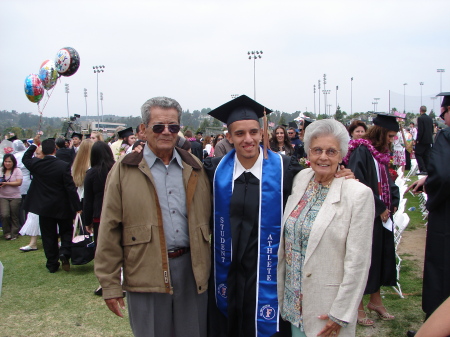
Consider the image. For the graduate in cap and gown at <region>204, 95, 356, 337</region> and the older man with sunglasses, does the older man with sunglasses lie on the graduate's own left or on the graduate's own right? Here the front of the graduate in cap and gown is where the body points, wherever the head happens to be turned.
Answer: on the graduate's own right

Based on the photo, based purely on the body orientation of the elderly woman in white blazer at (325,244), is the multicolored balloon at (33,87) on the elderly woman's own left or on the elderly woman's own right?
on the elderly woman's own right

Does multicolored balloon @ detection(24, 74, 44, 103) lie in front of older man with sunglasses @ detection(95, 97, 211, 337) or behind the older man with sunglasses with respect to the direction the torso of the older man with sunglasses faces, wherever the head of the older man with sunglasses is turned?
behind

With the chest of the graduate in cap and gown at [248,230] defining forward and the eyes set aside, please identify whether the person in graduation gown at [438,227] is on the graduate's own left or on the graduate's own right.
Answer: on the graduate's own left

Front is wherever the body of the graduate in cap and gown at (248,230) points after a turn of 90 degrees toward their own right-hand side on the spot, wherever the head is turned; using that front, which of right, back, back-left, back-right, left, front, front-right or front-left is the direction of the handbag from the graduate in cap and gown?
front-right

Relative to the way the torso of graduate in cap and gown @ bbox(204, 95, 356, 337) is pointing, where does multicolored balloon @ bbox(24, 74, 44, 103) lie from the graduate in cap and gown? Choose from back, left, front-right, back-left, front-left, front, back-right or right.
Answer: back-right

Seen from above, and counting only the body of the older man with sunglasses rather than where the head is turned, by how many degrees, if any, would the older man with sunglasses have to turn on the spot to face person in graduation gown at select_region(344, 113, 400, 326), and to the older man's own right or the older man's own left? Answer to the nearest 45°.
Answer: approximately 90° to the older man's own left

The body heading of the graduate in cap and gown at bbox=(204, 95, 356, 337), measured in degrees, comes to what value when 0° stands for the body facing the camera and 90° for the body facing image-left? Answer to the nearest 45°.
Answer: approximately 0°

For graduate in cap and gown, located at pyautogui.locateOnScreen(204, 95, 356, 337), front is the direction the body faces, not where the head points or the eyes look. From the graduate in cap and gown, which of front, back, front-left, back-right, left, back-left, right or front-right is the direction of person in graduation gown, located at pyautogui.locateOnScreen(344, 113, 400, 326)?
back-left
